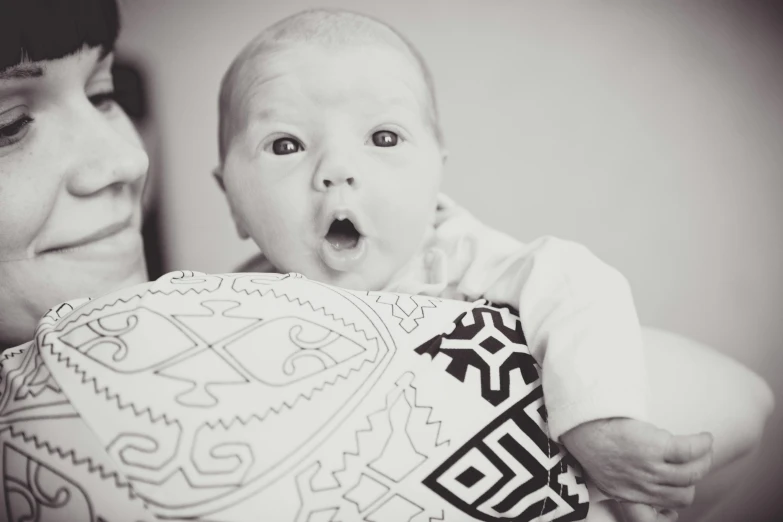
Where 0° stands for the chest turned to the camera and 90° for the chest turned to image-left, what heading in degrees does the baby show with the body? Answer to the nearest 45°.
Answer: approximately 0°
